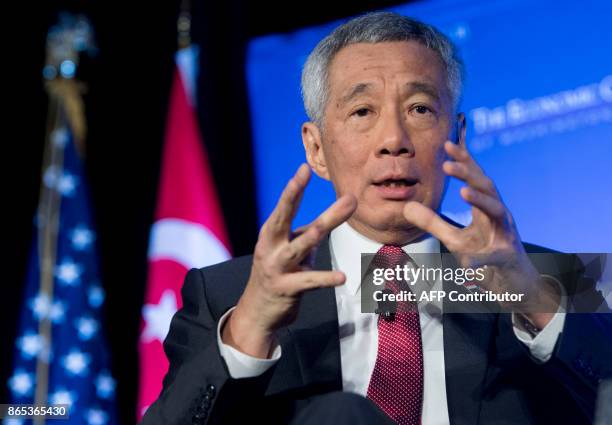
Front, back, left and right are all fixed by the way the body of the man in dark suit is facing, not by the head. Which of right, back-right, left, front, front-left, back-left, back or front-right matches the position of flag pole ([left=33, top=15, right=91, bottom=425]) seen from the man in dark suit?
back-right

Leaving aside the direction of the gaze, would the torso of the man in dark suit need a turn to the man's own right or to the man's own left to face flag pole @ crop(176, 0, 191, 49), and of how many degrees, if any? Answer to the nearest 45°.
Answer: approximately 135° to the man's own right

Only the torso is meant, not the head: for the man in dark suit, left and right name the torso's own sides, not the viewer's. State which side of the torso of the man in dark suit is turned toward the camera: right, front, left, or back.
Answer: front

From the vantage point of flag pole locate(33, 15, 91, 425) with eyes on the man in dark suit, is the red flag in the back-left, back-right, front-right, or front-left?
front-left

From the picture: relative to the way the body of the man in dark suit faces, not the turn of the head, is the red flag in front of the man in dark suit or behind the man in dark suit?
behind

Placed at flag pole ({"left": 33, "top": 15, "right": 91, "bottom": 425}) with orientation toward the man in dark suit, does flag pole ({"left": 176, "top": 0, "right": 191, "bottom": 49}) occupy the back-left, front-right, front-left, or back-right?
front-left
